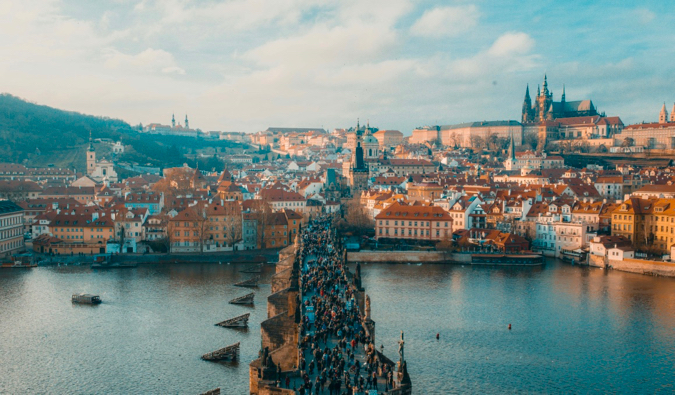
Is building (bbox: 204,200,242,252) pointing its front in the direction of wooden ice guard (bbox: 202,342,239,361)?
yes

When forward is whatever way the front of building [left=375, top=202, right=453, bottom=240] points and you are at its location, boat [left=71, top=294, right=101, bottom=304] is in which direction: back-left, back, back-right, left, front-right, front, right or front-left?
front-right

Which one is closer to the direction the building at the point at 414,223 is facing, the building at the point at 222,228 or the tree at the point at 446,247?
the tree

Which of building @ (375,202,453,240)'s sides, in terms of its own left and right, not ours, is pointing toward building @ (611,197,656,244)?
left

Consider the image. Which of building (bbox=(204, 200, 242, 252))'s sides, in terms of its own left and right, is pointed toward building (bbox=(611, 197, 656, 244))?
left

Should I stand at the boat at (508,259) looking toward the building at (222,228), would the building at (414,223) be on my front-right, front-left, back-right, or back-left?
front-right

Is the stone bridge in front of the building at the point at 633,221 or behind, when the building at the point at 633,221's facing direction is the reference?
in front

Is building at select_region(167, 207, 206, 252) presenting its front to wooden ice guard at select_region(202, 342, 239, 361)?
yes

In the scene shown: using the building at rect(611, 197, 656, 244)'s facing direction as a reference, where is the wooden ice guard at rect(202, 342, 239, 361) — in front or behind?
in front

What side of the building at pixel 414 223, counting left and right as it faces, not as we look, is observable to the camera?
front

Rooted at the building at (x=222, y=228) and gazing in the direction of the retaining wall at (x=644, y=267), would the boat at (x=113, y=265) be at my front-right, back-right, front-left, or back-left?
back-right

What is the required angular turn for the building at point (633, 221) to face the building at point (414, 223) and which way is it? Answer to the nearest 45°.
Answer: approximately 45° to its right

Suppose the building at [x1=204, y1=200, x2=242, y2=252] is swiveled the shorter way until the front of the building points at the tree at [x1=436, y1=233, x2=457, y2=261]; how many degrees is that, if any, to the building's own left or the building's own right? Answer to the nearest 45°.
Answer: approximately 90° to the building's own left
